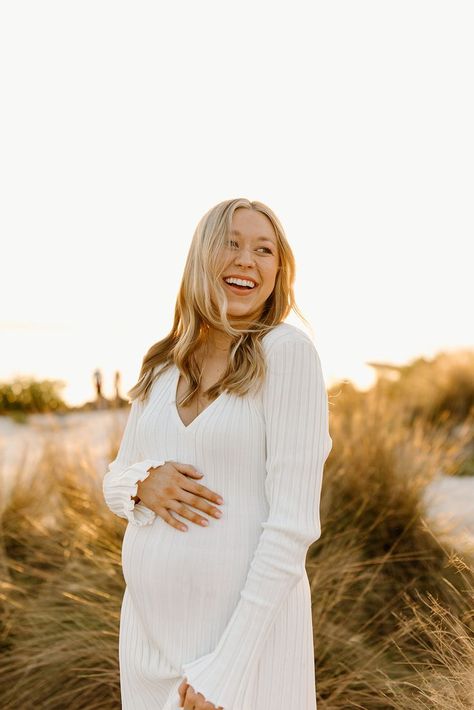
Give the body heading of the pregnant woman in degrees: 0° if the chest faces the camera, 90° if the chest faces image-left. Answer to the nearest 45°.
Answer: approximately 45°
